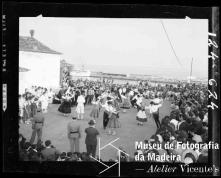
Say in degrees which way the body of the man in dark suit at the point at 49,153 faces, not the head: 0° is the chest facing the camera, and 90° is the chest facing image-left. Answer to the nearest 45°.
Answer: approximately 180°

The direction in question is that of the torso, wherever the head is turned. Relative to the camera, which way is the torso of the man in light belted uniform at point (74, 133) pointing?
away from the camera

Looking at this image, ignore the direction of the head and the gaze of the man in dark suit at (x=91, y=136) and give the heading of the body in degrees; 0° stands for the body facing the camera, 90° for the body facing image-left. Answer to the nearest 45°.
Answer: approximately 180°

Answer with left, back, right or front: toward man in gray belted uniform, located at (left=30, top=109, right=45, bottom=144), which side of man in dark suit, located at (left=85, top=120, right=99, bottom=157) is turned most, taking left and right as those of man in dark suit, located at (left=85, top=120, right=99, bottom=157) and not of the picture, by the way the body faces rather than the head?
left

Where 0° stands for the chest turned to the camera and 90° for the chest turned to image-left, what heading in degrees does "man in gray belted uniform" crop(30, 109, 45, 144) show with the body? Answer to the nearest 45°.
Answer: approximately 225°

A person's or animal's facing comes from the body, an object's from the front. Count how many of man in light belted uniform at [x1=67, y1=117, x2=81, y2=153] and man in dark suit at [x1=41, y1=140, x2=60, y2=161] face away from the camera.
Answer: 2
